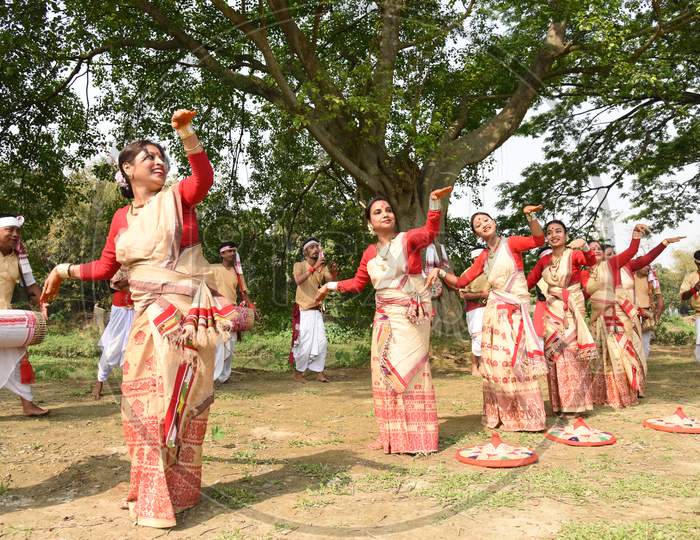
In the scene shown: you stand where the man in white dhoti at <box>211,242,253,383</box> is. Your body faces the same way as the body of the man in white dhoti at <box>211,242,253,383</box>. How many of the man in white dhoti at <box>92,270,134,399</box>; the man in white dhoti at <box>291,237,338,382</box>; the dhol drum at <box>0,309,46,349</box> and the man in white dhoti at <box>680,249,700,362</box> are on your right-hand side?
2

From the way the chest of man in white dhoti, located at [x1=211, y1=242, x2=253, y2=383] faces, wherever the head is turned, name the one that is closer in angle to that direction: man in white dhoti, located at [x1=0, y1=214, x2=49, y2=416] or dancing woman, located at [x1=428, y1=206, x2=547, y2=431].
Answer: the dancing woman

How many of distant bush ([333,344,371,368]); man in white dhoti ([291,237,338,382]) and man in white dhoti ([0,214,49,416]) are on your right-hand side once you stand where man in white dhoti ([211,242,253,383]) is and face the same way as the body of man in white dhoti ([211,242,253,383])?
1

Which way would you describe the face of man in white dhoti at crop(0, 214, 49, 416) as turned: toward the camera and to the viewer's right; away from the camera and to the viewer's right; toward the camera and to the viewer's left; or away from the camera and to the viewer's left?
toward the camera and to the viewer's right

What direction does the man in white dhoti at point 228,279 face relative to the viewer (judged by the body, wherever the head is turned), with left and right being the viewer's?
facing the viewer and to the right of the viewer

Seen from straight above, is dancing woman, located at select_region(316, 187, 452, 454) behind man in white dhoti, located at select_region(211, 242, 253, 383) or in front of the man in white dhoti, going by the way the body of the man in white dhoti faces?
in front

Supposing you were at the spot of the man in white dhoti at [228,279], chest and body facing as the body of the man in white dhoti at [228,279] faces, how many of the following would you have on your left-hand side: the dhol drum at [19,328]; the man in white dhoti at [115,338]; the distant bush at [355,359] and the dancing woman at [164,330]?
1

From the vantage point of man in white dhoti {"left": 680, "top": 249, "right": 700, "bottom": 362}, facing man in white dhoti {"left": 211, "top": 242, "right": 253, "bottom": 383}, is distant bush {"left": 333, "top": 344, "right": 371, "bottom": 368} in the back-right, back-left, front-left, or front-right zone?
front-right

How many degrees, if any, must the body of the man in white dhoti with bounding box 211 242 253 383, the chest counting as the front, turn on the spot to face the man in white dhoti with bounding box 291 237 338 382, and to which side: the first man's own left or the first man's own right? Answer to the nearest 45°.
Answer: approximately 90° to the first man's own left

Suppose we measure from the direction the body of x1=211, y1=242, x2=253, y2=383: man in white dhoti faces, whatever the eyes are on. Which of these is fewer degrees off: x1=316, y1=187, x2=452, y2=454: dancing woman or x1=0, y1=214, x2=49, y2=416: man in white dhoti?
the dancing woman

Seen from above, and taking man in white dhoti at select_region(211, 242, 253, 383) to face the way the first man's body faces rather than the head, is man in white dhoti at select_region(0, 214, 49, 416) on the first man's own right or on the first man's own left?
on the first man's own right

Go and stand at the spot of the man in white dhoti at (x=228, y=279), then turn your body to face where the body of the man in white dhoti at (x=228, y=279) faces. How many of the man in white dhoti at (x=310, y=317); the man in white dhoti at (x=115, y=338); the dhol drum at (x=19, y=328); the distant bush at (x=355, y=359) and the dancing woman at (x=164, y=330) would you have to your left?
2

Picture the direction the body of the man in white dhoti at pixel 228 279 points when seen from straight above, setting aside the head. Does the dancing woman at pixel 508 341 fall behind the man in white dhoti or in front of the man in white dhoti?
in front

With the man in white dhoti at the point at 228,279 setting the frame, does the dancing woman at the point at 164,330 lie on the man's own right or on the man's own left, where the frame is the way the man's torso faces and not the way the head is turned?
on the man's own right

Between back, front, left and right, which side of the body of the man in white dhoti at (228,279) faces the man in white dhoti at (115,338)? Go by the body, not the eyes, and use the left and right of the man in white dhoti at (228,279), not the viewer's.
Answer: right
